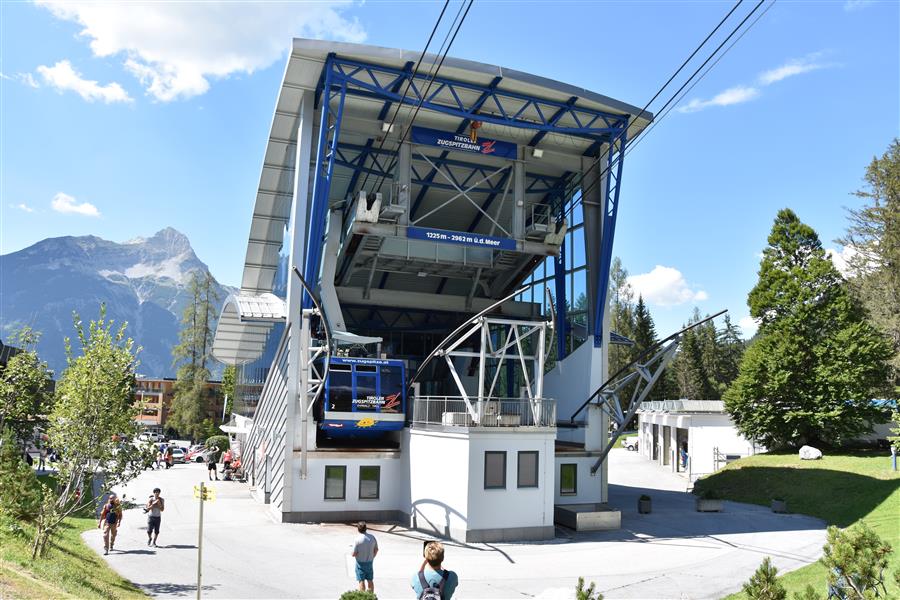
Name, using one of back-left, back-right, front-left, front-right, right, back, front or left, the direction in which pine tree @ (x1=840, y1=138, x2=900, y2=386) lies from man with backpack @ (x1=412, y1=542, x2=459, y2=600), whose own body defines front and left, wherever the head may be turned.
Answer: front-right

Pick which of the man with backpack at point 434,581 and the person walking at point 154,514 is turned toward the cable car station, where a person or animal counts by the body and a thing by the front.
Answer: the man with backpack

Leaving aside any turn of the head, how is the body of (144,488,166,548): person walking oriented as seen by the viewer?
toward the camera

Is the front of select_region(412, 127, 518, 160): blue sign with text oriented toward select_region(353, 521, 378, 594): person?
yes

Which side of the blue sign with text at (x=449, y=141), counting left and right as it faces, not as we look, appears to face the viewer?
front

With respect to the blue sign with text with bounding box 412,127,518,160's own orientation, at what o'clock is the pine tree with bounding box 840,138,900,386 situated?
The pine tree is roughly at 8 o'clock from the blue sign with text.

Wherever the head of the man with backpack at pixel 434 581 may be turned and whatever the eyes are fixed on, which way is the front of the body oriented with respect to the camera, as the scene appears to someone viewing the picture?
away from the camera

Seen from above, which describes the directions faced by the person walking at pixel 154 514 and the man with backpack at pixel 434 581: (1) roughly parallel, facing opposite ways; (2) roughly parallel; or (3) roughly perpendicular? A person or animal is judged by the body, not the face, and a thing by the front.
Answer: roughly parallel, facing opposite ways

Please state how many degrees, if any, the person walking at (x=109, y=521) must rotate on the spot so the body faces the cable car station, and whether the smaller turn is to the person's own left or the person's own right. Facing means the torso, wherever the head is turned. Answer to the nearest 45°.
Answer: approximately 135° to the person's own left

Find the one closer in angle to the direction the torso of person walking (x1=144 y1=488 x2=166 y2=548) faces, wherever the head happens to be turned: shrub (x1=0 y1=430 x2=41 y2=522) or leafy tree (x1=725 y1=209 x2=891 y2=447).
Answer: the shrub

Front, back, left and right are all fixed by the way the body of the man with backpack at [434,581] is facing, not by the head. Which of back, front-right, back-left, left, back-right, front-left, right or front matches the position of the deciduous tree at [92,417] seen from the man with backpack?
front-left

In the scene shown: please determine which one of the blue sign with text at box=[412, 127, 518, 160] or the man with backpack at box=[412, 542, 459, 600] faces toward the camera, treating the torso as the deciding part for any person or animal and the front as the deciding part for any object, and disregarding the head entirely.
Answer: the blue sign with text

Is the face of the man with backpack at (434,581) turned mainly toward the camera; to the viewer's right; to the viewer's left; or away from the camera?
away from the camera

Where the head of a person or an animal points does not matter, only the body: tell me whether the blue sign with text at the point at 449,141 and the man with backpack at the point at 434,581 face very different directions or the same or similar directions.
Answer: very different directions

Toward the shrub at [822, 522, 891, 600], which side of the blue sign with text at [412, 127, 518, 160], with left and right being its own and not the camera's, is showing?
front

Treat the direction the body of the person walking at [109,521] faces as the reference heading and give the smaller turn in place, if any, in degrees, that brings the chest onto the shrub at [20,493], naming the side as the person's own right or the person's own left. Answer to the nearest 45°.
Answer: approximately 45° to the person's own right

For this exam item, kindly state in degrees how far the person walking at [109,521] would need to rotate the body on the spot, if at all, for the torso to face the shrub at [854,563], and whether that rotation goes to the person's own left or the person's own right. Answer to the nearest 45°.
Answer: approximately 45° to the person's own left
